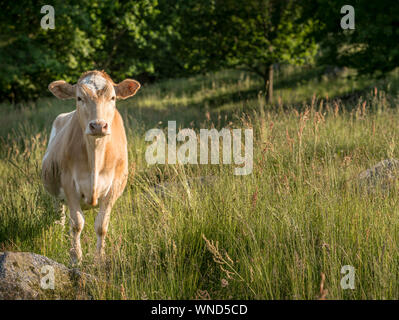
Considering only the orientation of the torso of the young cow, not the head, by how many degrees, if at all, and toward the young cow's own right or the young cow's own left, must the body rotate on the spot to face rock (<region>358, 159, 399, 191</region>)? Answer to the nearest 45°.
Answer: approximately 90° to the young cow's own left

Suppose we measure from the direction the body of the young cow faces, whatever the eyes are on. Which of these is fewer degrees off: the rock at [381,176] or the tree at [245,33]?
the rock

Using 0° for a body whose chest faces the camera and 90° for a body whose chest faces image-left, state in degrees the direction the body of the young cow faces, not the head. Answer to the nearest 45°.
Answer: approximately 0°

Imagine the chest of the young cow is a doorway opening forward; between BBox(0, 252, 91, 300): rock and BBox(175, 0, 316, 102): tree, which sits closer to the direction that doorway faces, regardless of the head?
the rock
